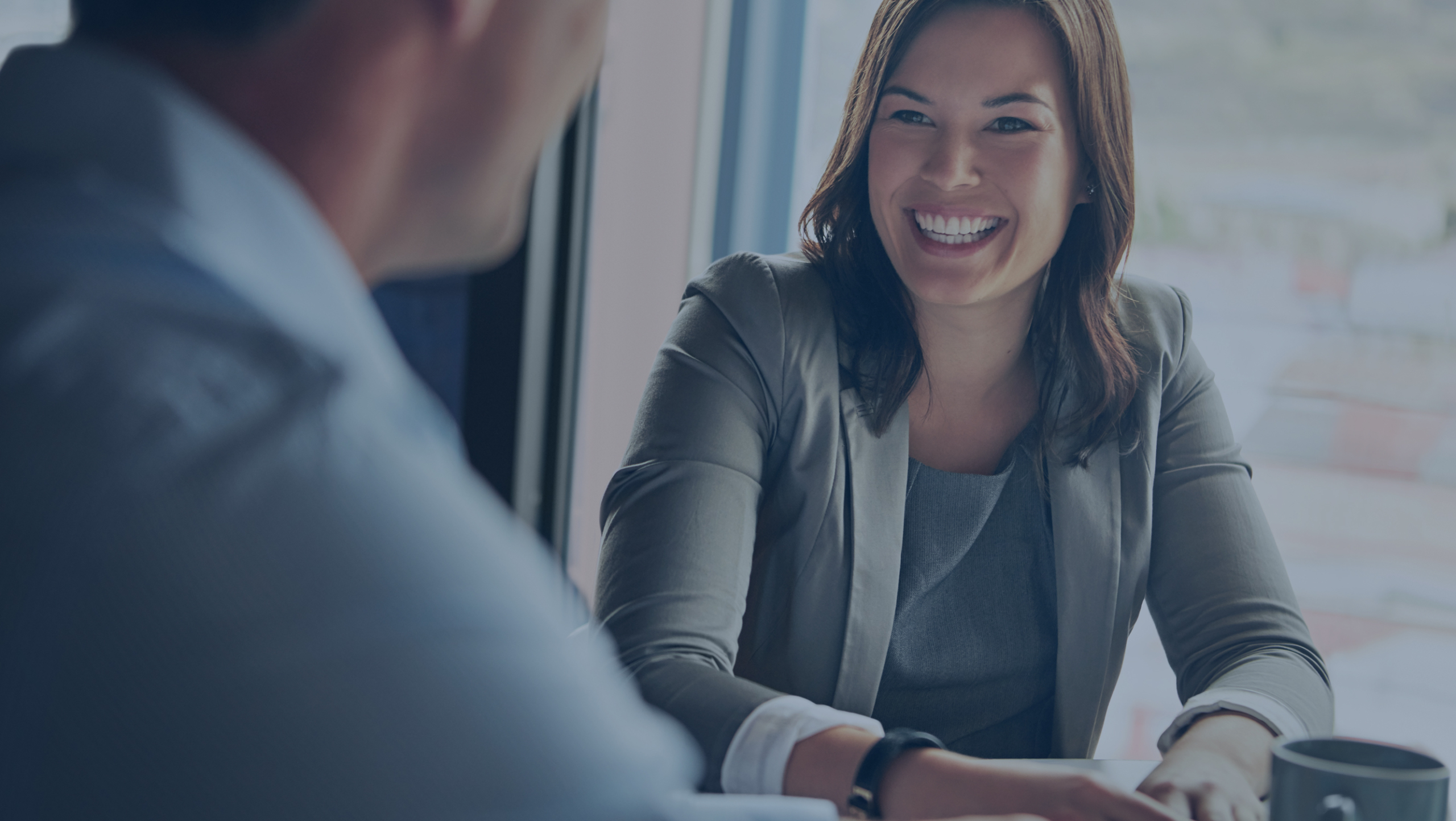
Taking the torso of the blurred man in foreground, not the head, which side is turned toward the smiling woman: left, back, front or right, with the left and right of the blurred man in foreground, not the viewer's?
front

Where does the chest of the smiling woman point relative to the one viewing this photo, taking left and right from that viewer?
facing the viewer

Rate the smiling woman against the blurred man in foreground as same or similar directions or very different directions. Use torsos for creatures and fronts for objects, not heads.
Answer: very different directions

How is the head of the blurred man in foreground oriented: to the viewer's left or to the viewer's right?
to the viewer's right

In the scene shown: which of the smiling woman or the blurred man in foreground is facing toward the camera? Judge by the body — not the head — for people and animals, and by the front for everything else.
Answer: the smiling woman

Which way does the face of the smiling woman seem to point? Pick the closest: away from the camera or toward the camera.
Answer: toward the camera

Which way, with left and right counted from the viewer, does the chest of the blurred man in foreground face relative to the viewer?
facing away from the viewer and to the right of the viewer

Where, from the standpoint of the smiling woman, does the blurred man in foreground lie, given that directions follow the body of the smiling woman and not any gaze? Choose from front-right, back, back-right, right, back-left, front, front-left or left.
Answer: front

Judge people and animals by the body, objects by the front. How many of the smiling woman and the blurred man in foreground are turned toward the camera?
1
